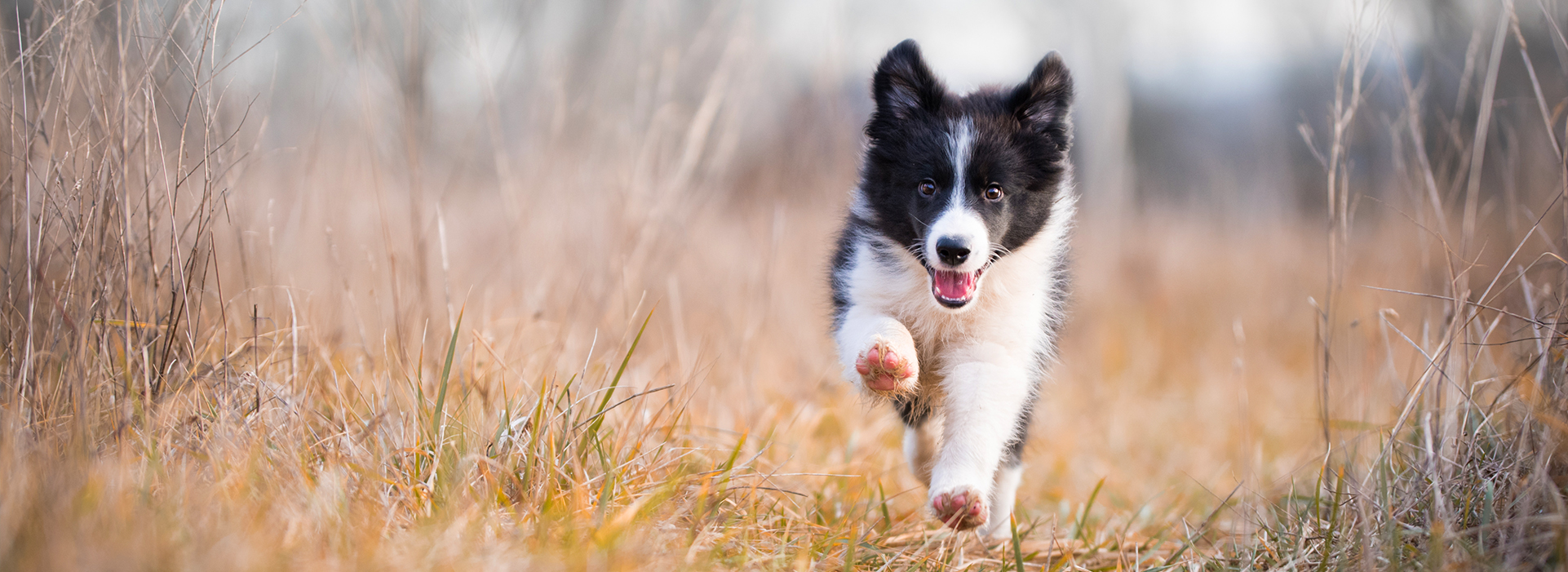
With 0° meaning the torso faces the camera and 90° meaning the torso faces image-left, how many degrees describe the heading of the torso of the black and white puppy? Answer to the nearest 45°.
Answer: approximately 0°
